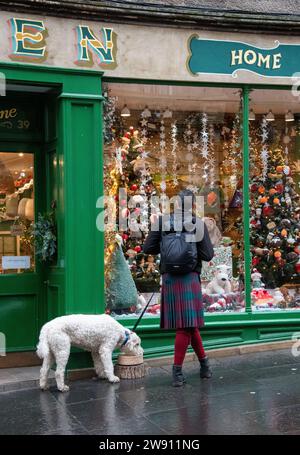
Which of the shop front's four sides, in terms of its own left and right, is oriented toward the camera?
front
